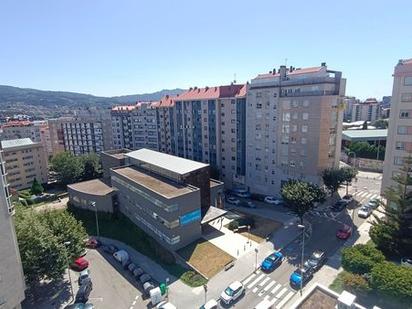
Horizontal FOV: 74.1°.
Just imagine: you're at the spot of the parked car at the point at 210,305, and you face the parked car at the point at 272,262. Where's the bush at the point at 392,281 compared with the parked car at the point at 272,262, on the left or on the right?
right

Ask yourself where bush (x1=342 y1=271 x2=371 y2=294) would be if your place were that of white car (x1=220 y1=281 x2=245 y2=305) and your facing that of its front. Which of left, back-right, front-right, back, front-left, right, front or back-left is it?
back-left

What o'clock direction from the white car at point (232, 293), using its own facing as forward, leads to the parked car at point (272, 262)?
The parked car is roughly at 6 o'clock from the white car.
